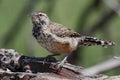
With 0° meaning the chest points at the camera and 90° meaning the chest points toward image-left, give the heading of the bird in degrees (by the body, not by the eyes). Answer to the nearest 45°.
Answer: approximately 90°
